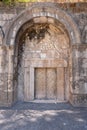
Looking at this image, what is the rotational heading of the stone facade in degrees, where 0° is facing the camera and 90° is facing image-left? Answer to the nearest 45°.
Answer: approximately 0°

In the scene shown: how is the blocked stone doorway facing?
toward the camera
